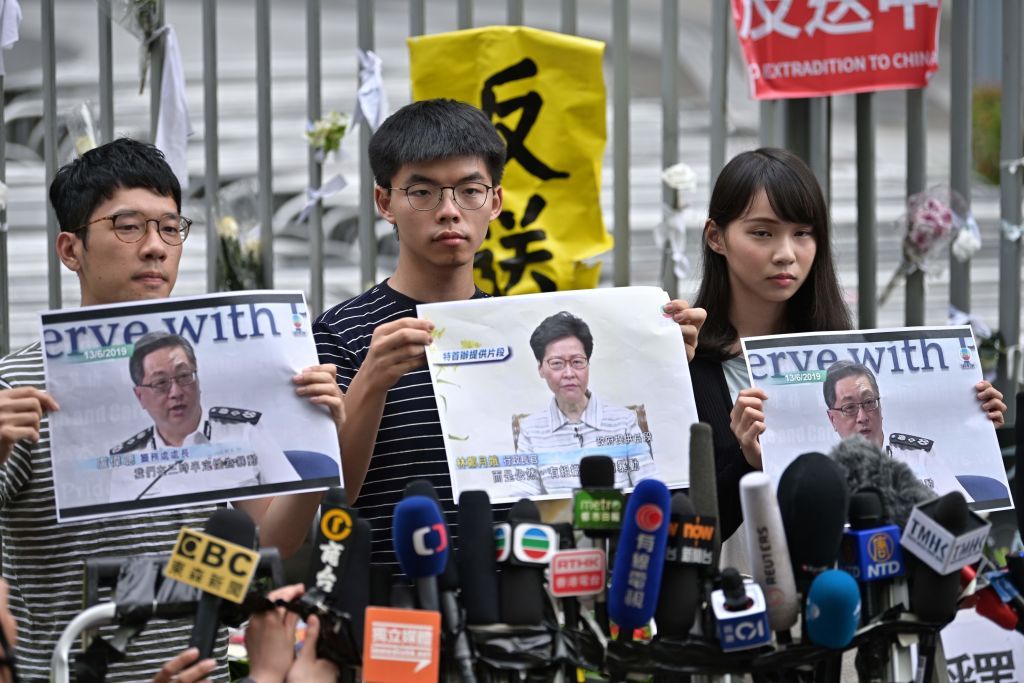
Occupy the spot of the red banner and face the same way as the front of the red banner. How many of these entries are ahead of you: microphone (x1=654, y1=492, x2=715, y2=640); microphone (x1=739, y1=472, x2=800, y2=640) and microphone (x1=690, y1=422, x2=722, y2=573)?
3

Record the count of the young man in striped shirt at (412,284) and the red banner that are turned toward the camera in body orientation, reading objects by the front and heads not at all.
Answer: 2

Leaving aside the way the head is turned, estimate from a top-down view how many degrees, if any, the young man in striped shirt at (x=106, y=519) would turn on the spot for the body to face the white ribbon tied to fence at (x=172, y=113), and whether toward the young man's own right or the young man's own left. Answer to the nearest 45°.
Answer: approximately 135° to the young man's own left

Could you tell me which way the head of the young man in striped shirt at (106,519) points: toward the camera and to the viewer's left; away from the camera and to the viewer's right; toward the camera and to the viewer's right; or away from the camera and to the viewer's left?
toward the camera and to the viewer's right

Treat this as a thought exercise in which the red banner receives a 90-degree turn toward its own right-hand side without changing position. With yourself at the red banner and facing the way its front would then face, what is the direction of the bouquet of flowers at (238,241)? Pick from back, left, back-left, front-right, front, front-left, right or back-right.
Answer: front

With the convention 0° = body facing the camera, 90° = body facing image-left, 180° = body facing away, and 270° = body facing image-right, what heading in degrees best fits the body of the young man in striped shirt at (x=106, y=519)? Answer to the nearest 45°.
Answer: approximately 315°

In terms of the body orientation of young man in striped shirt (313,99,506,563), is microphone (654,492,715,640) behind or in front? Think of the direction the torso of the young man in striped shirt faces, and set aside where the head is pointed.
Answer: in front

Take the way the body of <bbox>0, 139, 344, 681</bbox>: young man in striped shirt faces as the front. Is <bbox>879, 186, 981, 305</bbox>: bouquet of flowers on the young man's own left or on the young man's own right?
on the young man's own left

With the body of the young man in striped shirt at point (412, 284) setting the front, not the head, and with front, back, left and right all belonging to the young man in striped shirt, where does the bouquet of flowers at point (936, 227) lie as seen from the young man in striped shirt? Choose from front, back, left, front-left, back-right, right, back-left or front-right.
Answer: back-left
